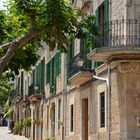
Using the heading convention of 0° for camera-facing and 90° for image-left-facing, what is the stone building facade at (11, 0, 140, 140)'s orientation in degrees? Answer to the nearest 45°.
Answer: approximately 45°
